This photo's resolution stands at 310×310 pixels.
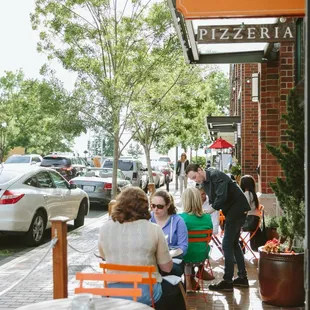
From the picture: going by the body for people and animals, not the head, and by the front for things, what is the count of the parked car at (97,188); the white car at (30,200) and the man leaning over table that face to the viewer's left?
1

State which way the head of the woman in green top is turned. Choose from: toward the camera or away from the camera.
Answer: away from the camera

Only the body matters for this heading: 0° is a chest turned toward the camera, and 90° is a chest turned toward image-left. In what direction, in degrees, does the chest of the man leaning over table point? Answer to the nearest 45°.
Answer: approximately 90°

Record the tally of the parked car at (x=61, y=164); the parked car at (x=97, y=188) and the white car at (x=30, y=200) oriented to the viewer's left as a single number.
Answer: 0

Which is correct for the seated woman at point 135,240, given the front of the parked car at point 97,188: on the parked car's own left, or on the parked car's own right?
on the parked car's own right

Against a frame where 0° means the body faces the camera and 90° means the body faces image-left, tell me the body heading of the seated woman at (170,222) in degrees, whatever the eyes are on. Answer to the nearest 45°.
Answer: approximately 45°

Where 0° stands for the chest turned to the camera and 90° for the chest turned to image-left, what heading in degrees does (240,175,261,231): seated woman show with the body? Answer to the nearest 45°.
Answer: approximately 135°

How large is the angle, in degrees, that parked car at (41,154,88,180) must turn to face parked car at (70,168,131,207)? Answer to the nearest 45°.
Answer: approximately 135° to its right

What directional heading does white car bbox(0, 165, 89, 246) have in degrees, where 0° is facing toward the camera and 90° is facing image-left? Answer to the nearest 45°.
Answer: approximately 225°

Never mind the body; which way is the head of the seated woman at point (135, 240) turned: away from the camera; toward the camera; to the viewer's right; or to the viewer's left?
away from the camera
